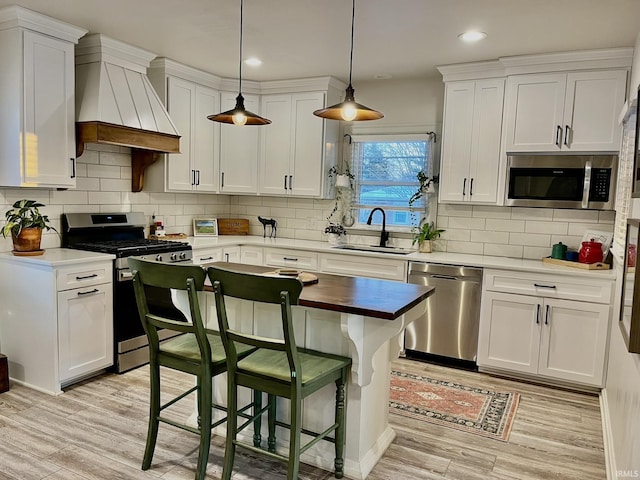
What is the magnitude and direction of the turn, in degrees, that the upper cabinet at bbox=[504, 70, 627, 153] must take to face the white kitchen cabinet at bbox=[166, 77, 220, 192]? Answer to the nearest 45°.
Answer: approximately 90° to its right

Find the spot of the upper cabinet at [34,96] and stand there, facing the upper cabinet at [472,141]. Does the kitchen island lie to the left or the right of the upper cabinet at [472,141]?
right

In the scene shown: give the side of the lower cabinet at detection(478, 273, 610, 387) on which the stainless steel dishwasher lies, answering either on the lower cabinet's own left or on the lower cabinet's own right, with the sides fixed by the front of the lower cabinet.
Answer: on the lower cabinet's own right

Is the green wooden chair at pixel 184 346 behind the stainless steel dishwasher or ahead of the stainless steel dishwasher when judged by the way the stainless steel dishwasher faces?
ahead

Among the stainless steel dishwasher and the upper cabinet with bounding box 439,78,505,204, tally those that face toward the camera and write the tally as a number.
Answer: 2
